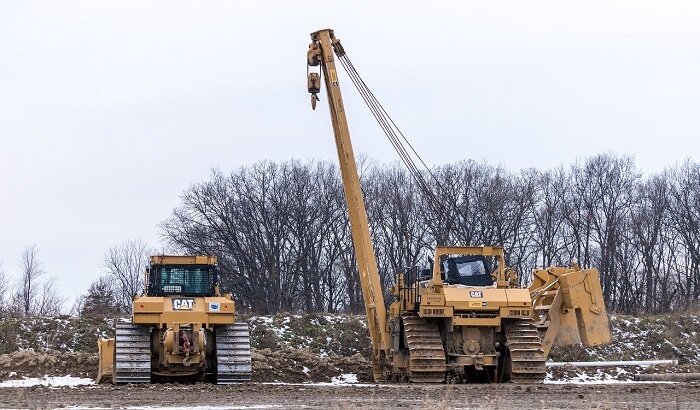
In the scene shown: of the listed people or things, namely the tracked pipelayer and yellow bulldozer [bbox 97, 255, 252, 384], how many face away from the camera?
2

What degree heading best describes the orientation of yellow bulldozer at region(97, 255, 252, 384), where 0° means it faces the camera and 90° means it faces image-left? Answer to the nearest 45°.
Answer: approximately 180°

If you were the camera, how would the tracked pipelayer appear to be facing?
facing away from the viewer

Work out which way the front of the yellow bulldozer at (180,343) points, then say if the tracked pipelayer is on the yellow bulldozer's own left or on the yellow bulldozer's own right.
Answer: on the yellow bulldozer's own right

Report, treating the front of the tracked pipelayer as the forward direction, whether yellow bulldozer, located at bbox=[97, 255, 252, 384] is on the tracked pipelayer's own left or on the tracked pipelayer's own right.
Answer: on the tracked pipelayer's own left
